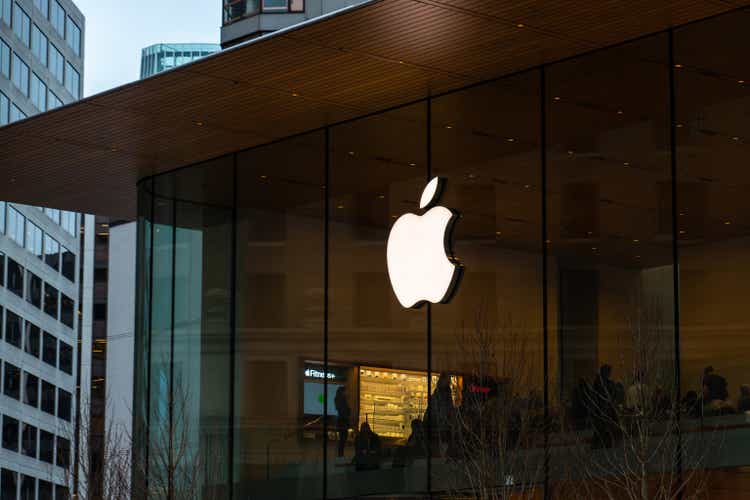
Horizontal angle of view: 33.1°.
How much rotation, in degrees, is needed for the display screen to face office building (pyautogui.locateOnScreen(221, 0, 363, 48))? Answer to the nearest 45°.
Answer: approximately 180°

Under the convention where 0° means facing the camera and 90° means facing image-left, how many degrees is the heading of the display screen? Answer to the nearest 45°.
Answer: approximately 0°

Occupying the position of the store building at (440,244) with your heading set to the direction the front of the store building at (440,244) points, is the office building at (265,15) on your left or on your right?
on your right

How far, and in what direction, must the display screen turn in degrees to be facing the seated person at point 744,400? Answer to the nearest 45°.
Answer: approximately 45° to its left

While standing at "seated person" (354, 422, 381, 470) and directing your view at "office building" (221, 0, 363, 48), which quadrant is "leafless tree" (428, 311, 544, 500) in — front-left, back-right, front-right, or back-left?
back-right

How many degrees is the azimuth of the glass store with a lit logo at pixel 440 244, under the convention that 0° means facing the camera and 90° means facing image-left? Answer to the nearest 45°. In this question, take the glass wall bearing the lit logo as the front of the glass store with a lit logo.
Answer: approximately 45°
